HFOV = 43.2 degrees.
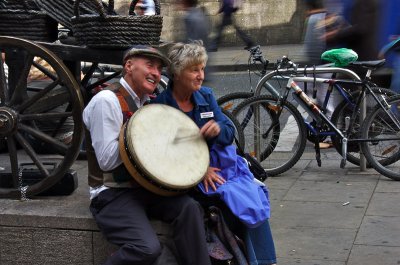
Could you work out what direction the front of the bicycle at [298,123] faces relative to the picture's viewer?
facing to the left of the viewer

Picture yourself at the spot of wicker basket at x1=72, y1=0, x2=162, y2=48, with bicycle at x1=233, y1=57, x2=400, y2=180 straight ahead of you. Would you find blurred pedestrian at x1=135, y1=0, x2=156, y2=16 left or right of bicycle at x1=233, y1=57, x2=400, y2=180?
left

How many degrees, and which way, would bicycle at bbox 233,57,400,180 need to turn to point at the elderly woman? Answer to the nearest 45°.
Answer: approximately 90° to its left

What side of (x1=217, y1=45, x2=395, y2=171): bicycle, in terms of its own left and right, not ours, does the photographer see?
left

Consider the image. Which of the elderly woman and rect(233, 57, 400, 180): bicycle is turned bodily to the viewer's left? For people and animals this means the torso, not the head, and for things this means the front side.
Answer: the bicycle
